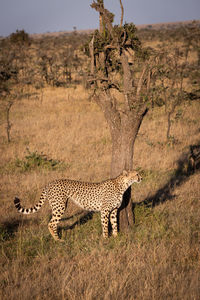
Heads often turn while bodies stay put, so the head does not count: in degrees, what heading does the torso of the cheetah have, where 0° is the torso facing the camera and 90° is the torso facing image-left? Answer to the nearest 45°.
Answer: approximately 270°
